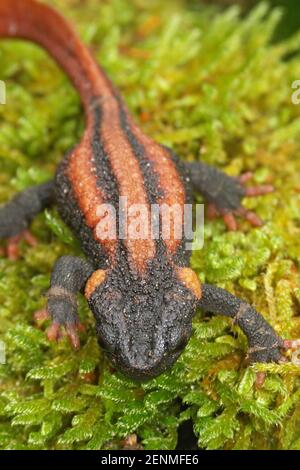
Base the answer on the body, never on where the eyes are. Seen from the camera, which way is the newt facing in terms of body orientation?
toward the camera
